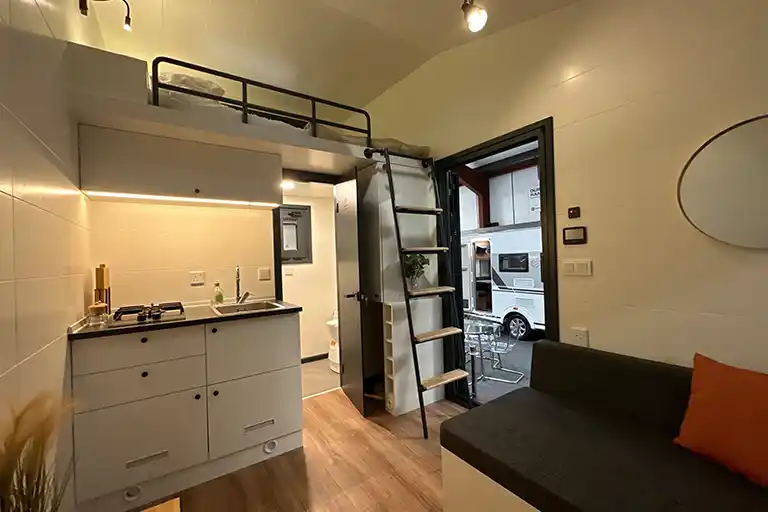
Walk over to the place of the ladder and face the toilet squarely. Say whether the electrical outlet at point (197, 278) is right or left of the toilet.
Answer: left

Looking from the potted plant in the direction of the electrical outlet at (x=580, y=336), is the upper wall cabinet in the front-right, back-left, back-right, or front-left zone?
back-right

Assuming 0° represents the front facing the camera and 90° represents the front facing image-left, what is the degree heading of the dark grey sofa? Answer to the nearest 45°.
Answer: approximately 45°

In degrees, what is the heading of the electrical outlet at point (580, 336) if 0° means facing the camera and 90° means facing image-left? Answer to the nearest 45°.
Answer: approximately 45°

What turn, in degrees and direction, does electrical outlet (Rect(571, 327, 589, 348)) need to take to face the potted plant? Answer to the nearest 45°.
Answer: approximately 45° to its right

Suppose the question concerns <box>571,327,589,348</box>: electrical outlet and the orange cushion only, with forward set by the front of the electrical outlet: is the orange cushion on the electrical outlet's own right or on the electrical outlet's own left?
on the electrical outlet's own left
